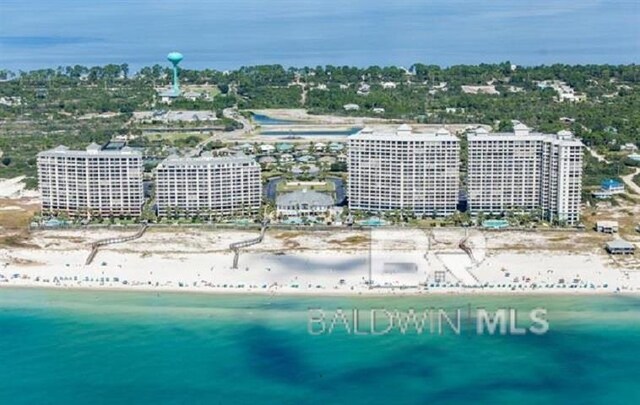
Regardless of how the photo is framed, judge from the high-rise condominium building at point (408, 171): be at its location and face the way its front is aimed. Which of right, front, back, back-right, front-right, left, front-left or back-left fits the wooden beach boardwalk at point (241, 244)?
front-right

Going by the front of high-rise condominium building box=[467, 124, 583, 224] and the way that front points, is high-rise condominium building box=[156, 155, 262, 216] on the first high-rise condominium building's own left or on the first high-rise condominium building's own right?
on the first high-rise condominium building's own right

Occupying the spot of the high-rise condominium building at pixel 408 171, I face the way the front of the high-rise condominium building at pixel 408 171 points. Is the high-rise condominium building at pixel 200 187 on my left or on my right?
on my right

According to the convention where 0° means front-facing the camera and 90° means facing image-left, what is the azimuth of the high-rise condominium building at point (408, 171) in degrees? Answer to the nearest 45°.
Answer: approximately 0°

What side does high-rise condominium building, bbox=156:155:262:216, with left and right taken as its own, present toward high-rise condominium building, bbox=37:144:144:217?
right

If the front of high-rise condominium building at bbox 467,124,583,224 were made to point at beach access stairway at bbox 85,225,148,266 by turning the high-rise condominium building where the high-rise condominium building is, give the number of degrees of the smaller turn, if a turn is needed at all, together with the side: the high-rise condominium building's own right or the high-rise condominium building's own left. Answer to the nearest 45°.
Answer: approximately 45° to the high-rise condominium building's own right

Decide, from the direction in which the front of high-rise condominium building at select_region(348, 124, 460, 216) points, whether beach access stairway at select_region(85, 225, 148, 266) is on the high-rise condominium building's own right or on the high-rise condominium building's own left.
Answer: on the high-rise condominium building's own right

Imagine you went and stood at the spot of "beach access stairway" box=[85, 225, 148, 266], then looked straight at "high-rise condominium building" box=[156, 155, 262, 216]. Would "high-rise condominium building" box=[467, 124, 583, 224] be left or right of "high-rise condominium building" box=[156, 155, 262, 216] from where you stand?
right

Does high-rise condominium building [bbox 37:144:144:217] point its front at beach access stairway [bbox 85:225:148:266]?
yes
